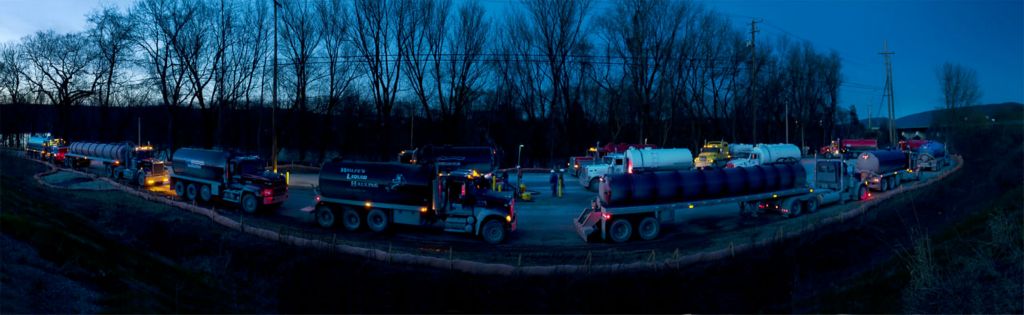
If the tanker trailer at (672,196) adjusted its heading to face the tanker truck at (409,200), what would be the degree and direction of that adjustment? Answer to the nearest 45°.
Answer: approximately 135° to its left

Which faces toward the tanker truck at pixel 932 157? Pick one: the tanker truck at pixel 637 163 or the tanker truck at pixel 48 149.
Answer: the tanker truck at pixel 48 149

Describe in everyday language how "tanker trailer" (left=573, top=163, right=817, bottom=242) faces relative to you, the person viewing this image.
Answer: facing away from the viewer and to the right of the viewer

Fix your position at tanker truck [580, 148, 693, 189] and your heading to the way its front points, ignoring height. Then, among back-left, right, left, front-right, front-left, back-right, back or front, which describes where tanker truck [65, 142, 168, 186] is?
front-right

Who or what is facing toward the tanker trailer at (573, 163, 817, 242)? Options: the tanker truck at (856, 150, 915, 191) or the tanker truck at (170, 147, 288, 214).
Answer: the tanker truck at (170, 147, 288, 214)

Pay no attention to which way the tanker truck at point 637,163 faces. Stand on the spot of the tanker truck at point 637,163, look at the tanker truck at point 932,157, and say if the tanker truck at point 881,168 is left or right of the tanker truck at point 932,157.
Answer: right

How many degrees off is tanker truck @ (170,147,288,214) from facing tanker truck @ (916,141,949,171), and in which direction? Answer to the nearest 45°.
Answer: approximately 45° to its left

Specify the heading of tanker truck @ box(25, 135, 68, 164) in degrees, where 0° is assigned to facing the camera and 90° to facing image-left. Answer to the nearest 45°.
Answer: approximately 315°

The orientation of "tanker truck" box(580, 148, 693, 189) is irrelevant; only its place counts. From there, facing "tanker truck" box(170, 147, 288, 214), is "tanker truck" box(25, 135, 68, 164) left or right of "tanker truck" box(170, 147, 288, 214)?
right

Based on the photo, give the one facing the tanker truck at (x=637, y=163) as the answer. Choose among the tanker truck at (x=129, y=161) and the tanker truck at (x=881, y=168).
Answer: the tanker truck at (x=129, y=161)

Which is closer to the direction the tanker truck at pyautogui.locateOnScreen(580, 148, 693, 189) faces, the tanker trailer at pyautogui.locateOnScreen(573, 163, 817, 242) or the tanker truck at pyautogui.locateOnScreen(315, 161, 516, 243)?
the tanker truck

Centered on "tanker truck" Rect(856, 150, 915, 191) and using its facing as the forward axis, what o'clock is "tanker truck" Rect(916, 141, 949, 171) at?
"tanker truck" Rect(916, 141, 949, 171) is roughly at 11 o'clock from "tanker truck" Rect(856, 150, 915, 191).

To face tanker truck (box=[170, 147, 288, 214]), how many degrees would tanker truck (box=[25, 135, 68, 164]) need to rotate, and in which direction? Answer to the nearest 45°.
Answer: approximately 45° to its right

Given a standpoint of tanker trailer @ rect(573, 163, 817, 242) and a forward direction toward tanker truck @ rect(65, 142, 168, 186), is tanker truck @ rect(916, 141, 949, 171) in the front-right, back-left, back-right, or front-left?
back-right

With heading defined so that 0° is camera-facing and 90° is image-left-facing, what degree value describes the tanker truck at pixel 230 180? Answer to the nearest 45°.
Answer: approximately 315°
